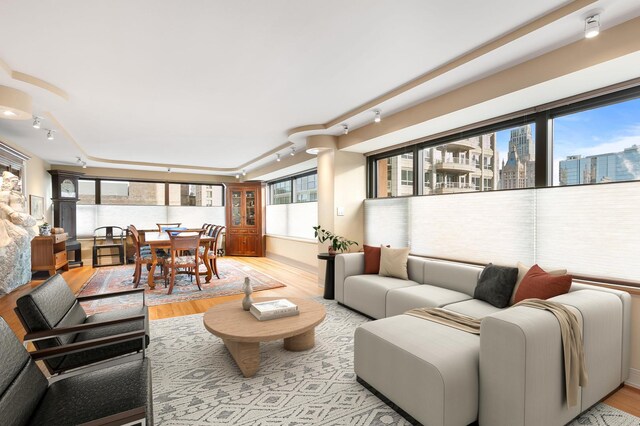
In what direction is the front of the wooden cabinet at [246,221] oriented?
toward the camera

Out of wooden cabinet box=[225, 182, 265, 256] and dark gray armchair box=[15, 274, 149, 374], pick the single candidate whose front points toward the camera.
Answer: the wooden cabinet

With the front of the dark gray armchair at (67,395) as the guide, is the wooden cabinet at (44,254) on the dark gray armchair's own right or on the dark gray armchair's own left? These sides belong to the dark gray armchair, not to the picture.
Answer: on the dark gray armchair's own left

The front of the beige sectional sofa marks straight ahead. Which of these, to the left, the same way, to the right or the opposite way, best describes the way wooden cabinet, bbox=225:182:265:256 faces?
to the left

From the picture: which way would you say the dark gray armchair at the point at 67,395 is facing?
to the viewer's right

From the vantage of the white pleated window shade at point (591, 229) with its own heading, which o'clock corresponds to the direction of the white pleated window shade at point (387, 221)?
the white pleated window shade at point (387, 221) is roughly at 2 o'clock from the white pleated window shade at point (591, 229).

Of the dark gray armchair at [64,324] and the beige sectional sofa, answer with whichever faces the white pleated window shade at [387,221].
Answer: the dark gray armchair

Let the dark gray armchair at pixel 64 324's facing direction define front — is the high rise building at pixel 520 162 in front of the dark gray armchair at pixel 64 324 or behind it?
in front

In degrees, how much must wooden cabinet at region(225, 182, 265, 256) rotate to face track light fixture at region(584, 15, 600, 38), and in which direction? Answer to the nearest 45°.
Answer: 0° — it already faces it

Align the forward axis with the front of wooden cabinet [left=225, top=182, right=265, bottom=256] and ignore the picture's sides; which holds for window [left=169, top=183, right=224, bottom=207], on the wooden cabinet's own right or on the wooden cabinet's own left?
on the wooden cabinet's own right

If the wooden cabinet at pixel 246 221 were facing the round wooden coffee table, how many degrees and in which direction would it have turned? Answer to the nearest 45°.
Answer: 0° — it already faces it

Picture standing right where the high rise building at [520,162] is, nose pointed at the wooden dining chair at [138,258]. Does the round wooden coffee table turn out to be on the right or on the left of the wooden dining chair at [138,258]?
left

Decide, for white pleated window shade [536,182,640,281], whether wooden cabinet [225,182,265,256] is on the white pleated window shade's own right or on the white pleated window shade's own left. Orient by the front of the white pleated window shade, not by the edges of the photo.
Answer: on the white pleated window shade's own right

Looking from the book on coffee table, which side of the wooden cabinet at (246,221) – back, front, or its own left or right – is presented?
front

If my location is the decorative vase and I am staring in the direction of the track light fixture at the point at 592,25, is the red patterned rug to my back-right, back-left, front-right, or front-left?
back-left

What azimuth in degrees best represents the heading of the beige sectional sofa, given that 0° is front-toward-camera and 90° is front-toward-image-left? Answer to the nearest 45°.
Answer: approximately 45°

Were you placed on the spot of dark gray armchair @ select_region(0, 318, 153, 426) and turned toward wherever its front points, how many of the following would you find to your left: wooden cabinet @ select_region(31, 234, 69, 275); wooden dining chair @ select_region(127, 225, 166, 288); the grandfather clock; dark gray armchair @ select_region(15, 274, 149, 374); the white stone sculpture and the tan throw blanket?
5

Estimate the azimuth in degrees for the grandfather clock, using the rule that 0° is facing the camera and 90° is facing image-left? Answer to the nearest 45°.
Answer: approximately 315°

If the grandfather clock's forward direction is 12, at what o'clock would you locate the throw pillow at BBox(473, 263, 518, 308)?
The throw pillow is roughly at 1 o'clock from the grandfather clock.

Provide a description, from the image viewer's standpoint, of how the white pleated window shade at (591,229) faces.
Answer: facing the viewer and to the left of the viewer

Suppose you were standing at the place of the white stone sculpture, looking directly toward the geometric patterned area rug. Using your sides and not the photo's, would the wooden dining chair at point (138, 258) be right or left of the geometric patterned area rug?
left
